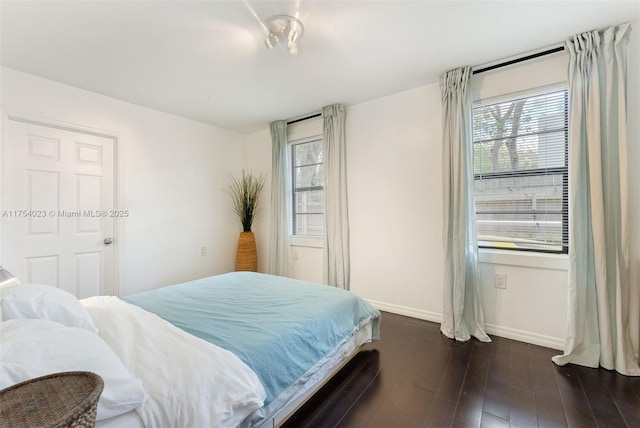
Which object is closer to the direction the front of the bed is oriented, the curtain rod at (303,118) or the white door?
the curtain rod

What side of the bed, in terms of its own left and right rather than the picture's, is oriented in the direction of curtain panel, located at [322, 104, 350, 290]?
front

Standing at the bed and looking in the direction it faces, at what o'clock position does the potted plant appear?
The potted plant is roughly at 11 o'clock from the bed.

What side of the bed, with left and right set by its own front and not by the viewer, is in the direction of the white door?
left

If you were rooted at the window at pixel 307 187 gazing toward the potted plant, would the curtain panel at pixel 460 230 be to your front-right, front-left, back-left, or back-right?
back-left

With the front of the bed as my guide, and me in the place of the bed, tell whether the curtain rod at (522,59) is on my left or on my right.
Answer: on my right

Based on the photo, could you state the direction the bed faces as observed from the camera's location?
facing away from the viewer and to the right of the viewer

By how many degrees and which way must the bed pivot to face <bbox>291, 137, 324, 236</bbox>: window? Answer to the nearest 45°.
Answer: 0° — it already faces it

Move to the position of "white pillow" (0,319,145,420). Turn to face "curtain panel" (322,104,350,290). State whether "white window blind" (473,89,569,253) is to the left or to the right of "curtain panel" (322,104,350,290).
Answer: right
